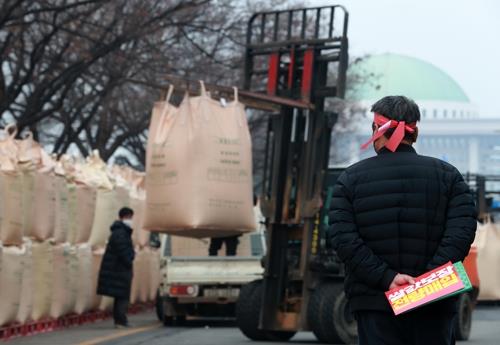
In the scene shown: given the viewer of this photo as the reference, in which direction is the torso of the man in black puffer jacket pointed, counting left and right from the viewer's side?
facing away from the viewer

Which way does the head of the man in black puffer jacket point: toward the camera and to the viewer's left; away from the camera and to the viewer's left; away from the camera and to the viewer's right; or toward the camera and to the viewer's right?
away from the camera and to the viewer's left

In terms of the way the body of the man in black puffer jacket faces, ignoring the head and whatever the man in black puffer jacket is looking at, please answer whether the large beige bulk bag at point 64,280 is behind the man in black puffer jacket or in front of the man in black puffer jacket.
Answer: in front

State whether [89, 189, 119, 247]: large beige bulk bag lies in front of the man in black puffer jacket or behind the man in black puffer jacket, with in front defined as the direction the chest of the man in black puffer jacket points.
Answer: in front

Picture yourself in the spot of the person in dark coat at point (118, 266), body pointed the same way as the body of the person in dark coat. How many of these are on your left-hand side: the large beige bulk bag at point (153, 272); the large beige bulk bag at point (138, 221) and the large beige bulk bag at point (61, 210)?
2

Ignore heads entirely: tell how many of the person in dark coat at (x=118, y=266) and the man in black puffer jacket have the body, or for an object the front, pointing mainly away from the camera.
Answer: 1

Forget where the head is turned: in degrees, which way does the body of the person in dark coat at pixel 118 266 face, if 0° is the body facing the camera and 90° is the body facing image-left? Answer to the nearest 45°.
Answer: approximately 270°

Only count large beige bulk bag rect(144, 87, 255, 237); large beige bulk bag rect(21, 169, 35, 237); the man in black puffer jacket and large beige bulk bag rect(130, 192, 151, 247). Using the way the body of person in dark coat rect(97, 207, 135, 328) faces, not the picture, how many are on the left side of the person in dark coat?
1
